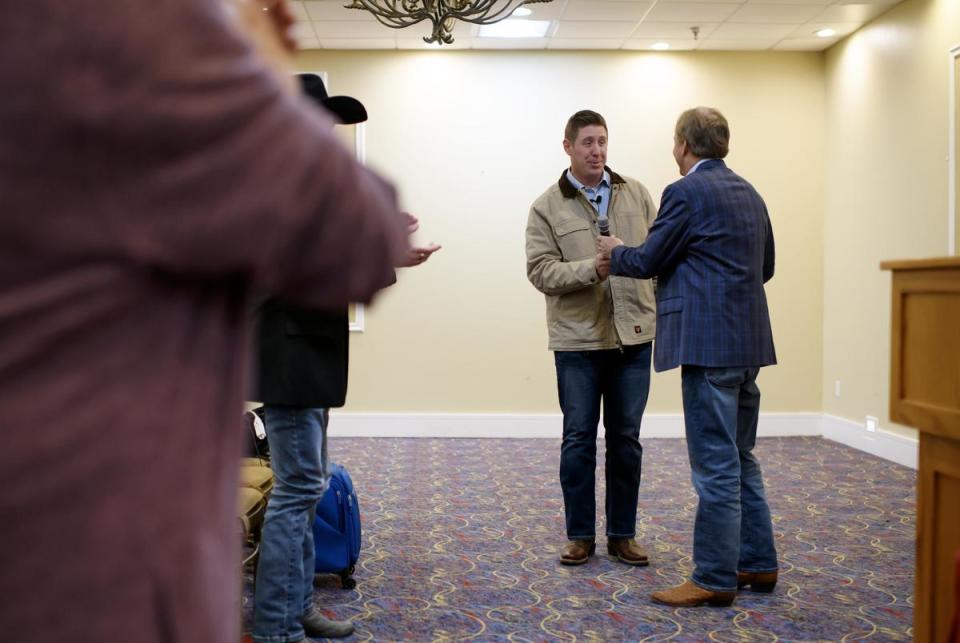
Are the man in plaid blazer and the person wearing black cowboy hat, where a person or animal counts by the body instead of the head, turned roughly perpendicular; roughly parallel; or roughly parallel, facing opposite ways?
roughly perpendicular

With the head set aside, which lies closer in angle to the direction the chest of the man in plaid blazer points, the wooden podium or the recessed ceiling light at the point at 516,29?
the recessed ceiling light

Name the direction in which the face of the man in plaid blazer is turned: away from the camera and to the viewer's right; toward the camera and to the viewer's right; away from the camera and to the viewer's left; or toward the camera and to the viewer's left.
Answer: away from the camera and to the viewer's left

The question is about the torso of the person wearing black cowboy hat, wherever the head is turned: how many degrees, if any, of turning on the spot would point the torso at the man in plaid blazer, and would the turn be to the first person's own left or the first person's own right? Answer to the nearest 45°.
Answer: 0° — they already face them

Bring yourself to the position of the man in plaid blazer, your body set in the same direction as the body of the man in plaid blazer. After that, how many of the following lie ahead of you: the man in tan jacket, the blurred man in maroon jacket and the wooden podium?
1

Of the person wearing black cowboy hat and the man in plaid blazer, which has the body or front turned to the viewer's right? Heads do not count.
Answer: the person wearing black cowboy hat

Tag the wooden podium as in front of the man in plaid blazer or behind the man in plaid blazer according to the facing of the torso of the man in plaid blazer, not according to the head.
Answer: behind

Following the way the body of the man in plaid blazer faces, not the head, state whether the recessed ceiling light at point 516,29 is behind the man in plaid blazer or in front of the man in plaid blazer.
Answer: in front

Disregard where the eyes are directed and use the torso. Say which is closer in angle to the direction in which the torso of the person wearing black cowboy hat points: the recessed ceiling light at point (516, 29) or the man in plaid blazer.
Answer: the man in plaid blazer

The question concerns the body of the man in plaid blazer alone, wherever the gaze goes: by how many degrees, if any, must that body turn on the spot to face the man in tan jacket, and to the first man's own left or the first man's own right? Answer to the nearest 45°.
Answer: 0° — they already face them

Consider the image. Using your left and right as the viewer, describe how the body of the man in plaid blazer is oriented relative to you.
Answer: facing away from the viewer and to the left of the viewer
